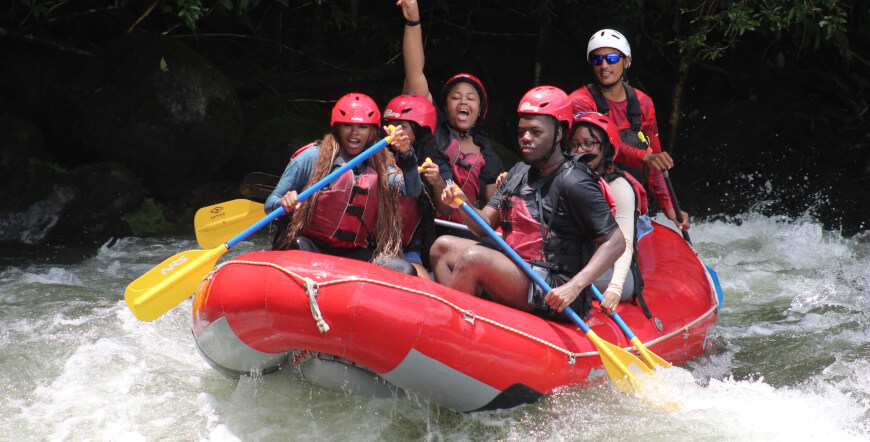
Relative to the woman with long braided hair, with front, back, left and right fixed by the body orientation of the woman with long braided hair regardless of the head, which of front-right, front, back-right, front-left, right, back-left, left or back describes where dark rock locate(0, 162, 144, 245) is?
back-right

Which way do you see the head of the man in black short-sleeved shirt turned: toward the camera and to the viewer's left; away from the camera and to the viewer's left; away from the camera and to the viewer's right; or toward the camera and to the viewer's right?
toward the camera and to the viewer's left

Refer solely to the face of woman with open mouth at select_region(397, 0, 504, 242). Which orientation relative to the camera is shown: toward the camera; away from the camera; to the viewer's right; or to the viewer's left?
toward the camera

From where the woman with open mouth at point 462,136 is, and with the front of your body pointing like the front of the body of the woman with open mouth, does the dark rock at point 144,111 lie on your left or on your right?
on your right

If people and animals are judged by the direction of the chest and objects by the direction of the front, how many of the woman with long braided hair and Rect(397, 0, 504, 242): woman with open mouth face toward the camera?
2

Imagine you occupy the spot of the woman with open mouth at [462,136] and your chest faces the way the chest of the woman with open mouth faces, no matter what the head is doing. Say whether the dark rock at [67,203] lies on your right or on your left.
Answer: on your right

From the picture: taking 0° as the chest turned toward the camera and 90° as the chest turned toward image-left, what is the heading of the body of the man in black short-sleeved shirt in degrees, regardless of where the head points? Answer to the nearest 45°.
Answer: approximately 45°

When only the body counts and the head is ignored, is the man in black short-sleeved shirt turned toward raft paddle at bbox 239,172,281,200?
no

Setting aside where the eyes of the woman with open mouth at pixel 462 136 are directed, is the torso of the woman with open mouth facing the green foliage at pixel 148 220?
no

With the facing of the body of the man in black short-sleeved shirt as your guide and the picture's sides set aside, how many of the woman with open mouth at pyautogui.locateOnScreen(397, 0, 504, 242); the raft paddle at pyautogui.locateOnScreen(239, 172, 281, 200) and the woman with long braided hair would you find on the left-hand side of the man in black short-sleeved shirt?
0

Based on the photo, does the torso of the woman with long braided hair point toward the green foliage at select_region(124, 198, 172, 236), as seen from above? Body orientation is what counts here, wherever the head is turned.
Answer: no

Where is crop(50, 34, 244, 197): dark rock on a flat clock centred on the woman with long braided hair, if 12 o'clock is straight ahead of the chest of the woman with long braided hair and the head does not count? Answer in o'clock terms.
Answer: The dark rock is roughly at 5 o'clock from the woman with long braided hair.

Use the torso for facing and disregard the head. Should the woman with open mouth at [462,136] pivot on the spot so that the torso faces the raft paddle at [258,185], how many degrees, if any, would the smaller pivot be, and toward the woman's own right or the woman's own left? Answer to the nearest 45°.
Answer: approximately 90° to the woman's own right

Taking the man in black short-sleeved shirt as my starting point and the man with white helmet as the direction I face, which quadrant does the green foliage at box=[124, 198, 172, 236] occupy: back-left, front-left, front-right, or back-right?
front-left

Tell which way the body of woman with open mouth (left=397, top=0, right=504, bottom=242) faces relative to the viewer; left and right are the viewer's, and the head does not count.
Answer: facing the viewer

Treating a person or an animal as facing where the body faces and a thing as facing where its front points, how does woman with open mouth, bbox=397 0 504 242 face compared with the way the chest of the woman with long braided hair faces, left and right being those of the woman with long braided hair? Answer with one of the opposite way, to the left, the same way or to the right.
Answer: the same way

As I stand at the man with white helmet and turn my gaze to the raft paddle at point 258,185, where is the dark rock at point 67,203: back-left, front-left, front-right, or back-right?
front-right

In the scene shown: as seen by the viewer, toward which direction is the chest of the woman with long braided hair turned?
toward the camera

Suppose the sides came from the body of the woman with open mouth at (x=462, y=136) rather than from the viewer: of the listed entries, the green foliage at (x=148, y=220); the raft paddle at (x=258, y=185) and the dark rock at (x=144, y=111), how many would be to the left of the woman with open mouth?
0
